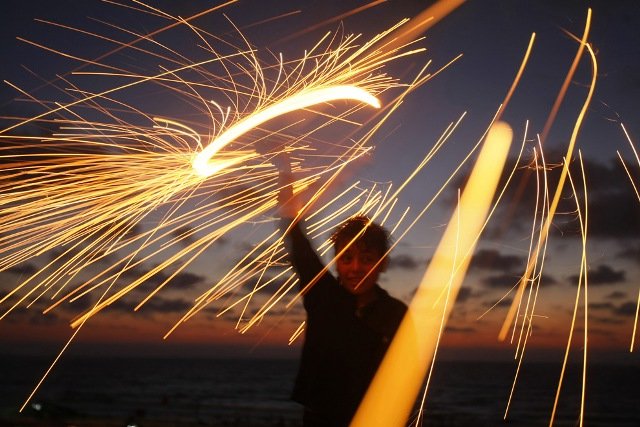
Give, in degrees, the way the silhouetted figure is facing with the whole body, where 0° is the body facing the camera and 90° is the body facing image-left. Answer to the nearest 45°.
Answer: approximately 0°
